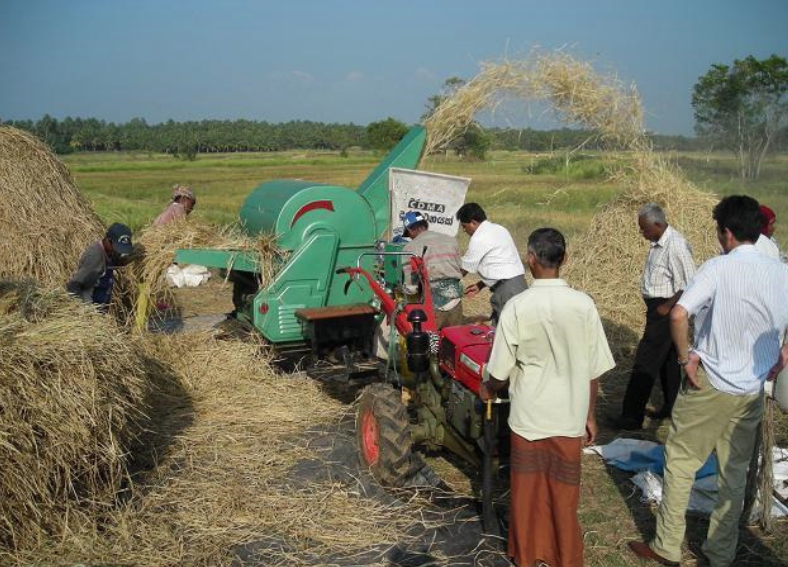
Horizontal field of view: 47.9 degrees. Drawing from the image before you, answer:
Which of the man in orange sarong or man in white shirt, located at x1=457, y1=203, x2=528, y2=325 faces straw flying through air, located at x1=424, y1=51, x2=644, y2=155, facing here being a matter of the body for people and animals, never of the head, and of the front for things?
the man in orange sarong

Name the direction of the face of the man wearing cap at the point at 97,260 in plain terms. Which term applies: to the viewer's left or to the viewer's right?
to the viewer's right

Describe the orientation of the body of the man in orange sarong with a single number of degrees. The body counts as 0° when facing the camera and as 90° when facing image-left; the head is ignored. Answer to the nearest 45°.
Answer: approximately 180°

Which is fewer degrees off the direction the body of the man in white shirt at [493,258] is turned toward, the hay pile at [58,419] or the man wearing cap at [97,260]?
the man wearing cap

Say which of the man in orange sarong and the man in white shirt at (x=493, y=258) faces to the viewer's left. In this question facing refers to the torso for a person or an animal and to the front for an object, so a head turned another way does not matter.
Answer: the man in white shirt

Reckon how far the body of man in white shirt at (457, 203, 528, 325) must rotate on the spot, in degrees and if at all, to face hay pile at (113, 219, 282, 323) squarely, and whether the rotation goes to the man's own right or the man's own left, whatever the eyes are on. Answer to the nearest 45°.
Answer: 0° — they already face it

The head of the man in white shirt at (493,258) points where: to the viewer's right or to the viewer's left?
to the viewer's left

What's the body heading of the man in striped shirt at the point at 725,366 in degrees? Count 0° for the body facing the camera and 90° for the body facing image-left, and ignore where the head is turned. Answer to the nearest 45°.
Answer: approximately 135°

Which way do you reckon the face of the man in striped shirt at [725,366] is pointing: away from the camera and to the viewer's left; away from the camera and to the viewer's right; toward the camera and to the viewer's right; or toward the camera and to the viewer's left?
away from the camera and to the viewer's left

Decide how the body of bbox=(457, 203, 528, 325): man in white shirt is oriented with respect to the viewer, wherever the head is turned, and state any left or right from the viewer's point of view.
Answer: facing to the left of the viewer

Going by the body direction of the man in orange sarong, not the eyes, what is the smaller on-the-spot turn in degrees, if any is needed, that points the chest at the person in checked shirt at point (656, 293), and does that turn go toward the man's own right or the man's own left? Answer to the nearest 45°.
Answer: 0° — they already face them
